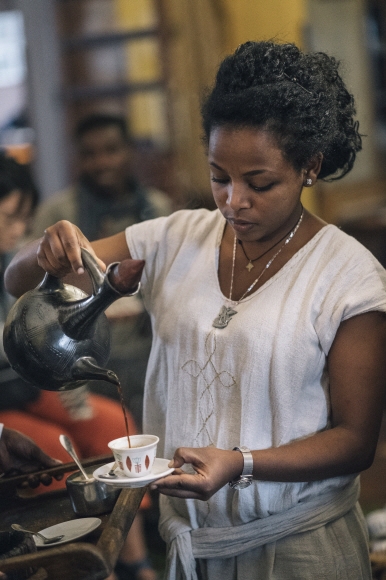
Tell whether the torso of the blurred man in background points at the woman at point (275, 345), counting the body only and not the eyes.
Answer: yes

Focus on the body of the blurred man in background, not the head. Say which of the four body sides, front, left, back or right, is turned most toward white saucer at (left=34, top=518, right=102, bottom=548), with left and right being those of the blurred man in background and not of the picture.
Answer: front

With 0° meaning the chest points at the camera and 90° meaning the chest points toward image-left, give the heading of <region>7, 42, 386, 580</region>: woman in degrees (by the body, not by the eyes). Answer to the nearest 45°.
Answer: approximately 45°

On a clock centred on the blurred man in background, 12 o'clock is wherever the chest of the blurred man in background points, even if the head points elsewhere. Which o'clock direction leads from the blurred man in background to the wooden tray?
The wooden tray is roughly at 12 o'clock from the blurred man in background.

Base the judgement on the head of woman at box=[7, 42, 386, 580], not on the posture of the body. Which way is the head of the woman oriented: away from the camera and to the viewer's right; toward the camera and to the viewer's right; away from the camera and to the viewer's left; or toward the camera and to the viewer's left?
toward the camera and to the viewer's left

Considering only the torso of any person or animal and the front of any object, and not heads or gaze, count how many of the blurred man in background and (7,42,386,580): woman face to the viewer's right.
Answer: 0

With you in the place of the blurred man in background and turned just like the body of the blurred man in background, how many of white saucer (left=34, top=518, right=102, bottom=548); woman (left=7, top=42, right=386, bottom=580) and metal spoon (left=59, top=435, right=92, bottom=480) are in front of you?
3

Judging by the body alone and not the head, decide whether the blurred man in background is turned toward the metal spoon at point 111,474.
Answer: yes
